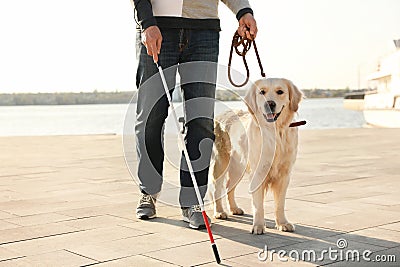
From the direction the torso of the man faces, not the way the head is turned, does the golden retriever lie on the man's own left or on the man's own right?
on the man's own left

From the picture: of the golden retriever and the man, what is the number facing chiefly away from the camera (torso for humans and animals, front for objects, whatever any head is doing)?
0

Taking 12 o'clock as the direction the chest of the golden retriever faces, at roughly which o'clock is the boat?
The boat is roughly at 8 o'clock from the golden retriever.

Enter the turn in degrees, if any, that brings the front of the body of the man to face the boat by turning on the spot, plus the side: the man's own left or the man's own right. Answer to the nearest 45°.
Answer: approximately 180°

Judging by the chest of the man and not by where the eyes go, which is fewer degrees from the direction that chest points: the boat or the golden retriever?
the golden retriever

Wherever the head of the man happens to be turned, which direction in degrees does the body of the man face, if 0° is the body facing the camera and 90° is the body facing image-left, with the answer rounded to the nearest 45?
approximately 0°

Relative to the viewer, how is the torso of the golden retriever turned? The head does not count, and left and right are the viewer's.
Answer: facing the viewer and to the right of the viewer

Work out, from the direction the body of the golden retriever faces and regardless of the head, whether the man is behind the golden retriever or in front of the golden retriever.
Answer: behind
